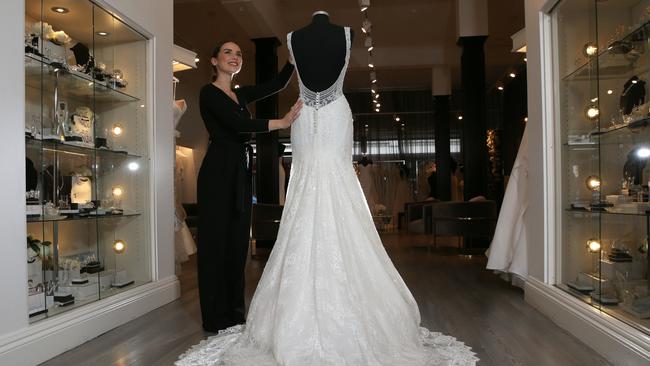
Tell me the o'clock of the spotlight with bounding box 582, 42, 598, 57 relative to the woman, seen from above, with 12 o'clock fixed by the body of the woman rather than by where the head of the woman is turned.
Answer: The spotlight is roughly at 11 o'clock from the woman.

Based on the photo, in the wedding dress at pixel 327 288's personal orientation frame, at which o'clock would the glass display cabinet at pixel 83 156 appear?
The glass display cabinet is roughly at 10 o'clock from the wedding dress.

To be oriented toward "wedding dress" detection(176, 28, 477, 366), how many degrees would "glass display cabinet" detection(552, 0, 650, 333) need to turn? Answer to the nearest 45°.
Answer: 0° — it already faces it

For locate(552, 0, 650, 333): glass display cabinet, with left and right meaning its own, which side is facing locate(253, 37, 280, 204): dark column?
right

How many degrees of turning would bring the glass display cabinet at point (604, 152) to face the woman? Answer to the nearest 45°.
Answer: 0° — it already faces them

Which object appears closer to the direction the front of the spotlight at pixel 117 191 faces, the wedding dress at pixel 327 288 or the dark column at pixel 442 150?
the wedding dress

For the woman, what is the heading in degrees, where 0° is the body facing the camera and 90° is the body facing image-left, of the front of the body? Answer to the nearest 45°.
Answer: approximately 315°

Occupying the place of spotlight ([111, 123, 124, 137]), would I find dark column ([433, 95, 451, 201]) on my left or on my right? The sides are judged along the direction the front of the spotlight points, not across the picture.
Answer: on my left

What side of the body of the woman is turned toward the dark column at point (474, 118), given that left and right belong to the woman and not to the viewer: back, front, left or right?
left
